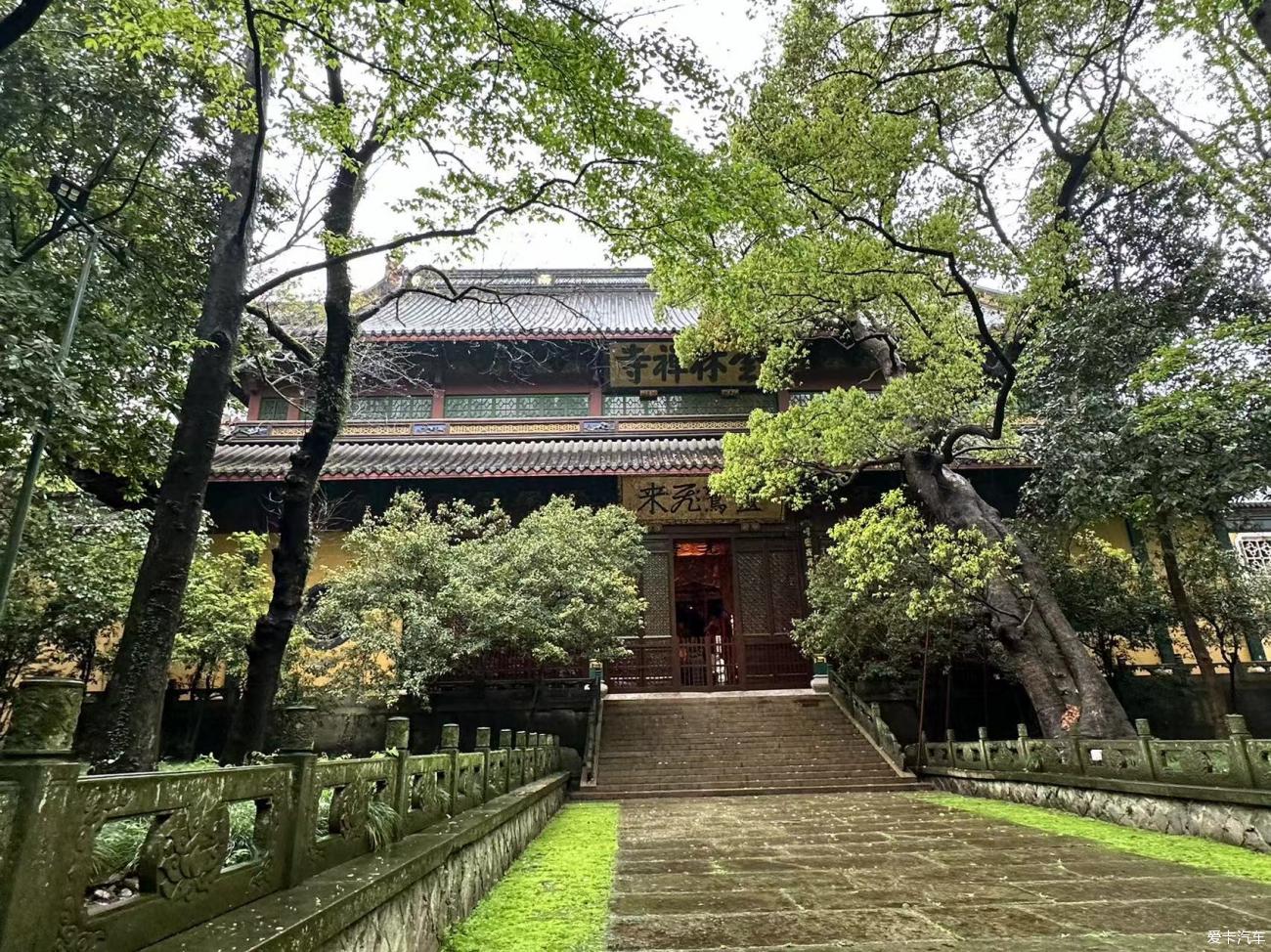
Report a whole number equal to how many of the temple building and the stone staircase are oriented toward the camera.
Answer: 2

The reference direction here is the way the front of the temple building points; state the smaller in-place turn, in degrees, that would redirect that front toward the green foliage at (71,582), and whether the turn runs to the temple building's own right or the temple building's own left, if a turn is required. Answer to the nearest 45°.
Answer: approximately 45° to the temple building's own right

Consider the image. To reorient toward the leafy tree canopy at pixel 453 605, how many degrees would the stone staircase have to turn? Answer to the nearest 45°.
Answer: approximately 90° to its right

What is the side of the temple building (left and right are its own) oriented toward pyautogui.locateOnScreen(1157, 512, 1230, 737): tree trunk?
left

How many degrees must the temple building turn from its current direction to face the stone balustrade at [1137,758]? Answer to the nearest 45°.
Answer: approximately 45° to its left

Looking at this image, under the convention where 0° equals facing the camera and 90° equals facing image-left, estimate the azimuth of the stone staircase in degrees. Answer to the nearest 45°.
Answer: approximately 0°

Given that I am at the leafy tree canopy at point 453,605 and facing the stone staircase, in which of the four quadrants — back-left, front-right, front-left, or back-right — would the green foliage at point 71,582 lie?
back-right

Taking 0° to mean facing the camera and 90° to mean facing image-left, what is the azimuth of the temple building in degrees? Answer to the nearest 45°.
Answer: approximately 0°
